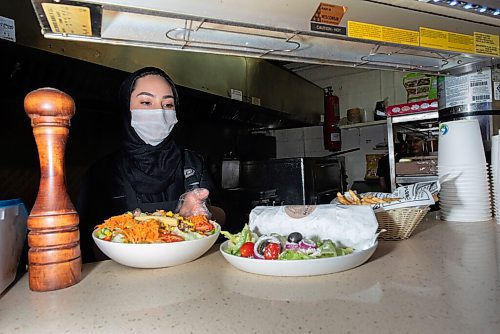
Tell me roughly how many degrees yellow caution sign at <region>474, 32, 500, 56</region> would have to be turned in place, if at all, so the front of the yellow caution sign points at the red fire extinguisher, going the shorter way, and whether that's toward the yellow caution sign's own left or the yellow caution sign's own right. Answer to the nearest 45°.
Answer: approximately 135° to the yellow caution sign's own right

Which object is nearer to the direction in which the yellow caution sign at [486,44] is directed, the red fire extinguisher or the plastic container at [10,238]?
the plastic container

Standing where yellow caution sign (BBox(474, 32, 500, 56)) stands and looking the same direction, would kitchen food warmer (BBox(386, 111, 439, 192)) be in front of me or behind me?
behind

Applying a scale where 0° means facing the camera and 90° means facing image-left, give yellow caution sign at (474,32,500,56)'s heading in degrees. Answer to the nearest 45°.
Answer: approximately 0°

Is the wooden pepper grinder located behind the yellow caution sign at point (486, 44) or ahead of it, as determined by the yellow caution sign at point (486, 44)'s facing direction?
ahead

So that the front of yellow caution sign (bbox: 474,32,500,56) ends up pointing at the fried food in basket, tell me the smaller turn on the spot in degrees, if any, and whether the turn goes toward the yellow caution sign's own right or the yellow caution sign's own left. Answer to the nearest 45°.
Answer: approximately 45° to the yellow caution sign's own right

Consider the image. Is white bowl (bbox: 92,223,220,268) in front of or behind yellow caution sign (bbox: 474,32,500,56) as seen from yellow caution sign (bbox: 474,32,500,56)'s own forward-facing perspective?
in front

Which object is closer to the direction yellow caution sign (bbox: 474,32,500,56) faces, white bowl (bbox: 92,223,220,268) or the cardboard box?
the white bowl

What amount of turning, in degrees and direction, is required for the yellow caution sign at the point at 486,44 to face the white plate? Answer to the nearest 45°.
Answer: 0° — it already faces it
